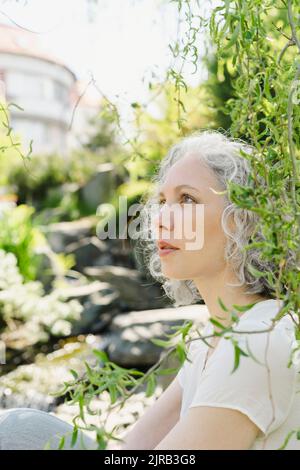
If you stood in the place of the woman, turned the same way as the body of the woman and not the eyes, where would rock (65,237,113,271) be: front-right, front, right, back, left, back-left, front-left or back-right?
back-right

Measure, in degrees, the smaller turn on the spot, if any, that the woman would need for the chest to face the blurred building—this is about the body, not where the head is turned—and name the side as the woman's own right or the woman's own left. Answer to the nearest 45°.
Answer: approximately 135° to the woman's own right

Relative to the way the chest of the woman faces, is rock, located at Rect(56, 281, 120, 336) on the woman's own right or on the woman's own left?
on the woman's own right

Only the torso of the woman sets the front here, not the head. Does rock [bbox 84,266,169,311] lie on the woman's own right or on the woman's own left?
on the woman's own right

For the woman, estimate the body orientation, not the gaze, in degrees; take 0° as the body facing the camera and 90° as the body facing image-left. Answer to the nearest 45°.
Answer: approximately 45°
